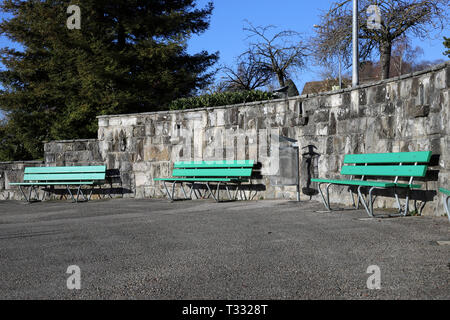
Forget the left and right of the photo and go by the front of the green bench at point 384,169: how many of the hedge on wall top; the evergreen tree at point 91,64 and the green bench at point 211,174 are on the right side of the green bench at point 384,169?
3

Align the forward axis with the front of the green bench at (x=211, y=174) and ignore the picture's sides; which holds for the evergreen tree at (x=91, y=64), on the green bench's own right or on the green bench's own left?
on the green bench's own right

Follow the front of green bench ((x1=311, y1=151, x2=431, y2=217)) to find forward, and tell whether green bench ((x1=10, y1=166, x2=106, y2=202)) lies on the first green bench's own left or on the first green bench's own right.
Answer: on the first green bench's own right

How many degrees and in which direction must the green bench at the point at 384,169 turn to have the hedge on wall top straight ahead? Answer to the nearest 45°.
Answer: approximately 90° to its right

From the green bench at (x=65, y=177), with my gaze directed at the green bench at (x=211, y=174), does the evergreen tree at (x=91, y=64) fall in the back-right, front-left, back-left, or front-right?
back-left

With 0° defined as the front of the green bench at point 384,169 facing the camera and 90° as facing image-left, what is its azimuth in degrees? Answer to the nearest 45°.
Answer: approximately 45°

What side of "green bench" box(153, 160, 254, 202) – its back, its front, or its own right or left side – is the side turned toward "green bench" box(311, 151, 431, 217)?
left

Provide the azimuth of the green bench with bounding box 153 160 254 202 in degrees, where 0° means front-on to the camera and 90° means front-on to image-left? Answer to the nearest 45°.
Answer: approximately 45°

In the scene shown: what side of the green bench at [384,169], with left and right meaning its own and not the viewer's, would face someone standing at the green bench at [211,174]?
right
